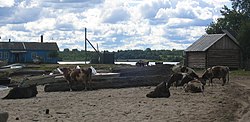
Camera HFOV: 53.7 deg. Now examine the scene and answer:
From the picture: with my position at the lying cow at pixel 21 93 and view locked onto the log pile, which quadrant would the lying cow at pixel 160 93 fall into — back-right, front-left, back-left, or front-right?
front-right

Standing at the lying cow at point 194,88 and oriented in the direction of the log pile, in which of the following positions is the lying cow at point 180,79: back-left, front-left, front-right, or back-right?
front-right

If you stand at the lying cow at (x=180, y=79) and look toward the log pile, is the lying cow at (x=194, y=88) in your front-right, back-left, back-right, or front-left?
back-left

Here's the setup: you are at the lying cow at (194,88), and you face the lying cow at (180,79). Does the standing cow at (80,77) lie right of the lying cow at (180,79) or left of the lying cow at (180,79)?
left

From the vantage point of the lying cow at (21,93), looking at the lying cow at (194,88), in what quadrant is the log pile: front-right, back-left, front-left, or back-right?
front-left

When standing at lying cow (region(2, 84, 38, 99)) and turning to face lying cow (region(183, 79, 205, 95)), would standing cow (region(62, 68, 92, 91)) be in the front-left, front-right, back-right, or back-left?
front-left
